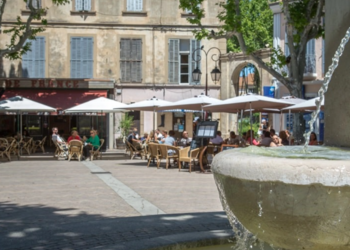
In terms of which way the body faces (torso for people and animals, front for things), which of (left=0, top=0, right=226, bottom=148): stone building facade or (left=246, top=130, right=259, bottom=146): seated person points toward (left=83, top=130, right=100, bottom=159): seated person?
the stone building facade

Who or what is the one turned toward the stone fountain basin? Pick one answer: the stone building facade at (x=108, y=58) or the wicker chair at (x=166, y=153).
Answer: the stone building facade

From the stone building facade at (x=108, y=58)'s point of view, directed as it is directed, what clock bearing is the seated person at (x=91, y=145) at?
The seated person is roughly at 12 o'clock from the stone building facade.
